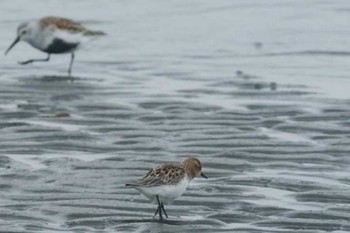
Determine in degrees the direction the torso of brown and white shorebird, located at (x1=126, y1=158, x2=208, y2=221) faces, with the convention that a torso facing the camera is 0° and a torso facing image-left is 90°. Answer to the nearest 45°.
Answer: approximately 270°

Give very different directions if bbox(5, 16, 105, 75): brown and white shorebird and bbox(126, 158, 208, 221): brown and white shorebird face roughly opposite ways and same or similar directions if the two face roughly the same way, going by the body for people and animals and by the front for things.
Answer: very different directions

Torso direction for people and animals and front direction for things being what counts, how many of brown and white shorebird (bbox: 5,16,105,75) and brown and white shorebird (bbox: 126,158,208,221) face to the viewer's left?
1

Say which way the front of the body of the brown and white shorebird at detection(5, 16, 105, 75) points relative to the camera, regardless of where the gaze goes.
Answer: to the viewer's left

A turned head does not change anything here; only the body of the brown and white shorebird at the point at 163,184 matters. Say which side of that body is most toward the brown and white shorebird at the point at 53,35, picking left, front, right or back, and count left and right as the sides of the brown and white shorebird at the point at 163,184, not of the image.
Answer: left

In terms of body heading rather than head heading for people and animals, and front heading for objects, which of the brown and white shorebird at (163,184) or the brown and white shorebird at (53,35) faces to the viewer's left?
the brown and white shorebird at (53,35)
